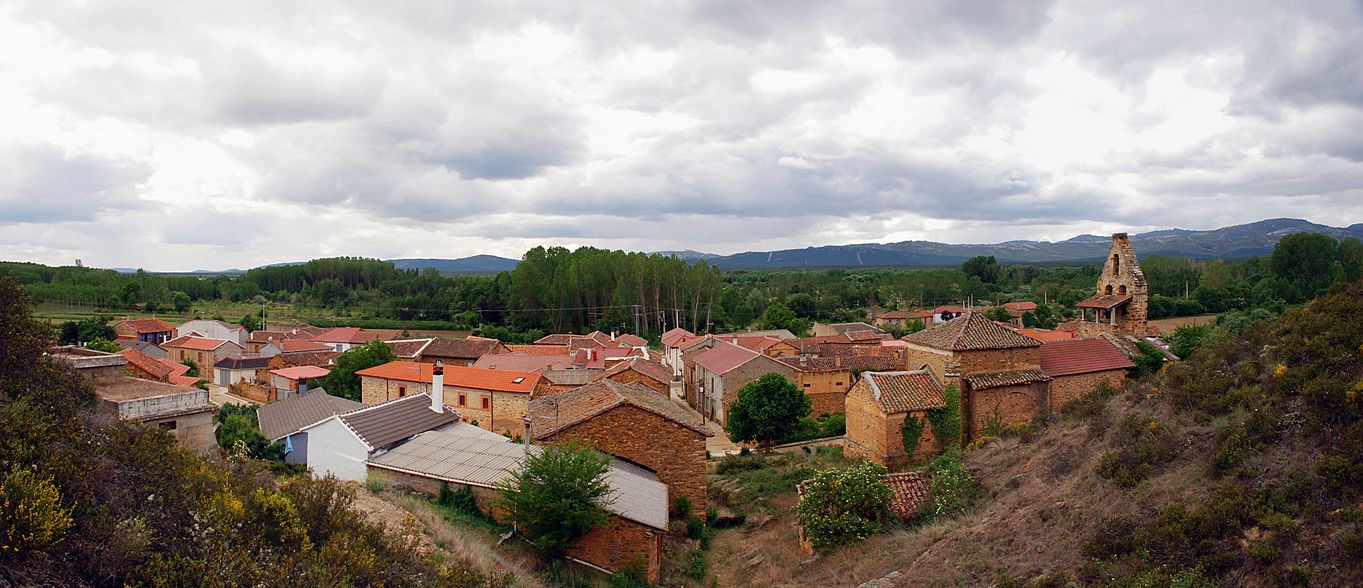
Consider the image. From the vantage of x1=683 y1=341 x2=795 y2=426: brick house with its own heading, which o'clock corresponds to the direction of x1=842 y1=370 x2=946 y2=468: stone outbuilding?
The stone outbuilding is roughly at 8 o'clock from the brick house.

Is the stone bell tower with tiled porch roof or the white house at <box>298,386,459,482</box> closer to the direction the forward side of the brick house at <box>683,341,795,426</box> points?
the white house

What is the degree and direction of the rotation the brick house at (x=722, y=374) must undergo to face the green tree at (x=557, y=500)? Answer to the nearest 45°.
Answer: approximately 45° to its left

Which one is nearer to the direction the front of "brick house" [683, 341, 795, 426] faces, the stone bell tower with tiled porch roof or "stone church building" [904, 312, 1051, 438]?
the stone church building

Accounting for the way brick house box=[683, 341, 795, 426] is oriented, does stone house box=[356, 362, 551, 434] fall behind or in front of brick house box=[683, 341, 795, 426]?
in front

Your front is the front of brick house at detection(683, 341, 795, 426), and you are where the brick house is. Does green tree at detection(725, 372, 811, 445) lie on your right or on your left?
on your left

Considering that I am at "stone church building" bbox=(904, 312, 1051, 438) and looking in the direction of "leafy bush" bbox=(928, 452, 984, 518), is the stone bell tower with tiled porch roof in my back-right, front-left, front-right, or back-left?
back-left

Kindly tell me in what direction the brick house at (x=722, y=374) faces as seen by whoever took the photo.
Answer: facing the viewer and to the left of the viewer

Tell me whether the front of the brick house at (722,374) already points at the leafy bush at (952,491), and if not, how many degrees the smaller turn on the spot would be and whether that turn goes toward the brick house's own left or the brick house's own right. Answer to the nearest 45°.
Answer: approximately 45° to the brick house's own left
